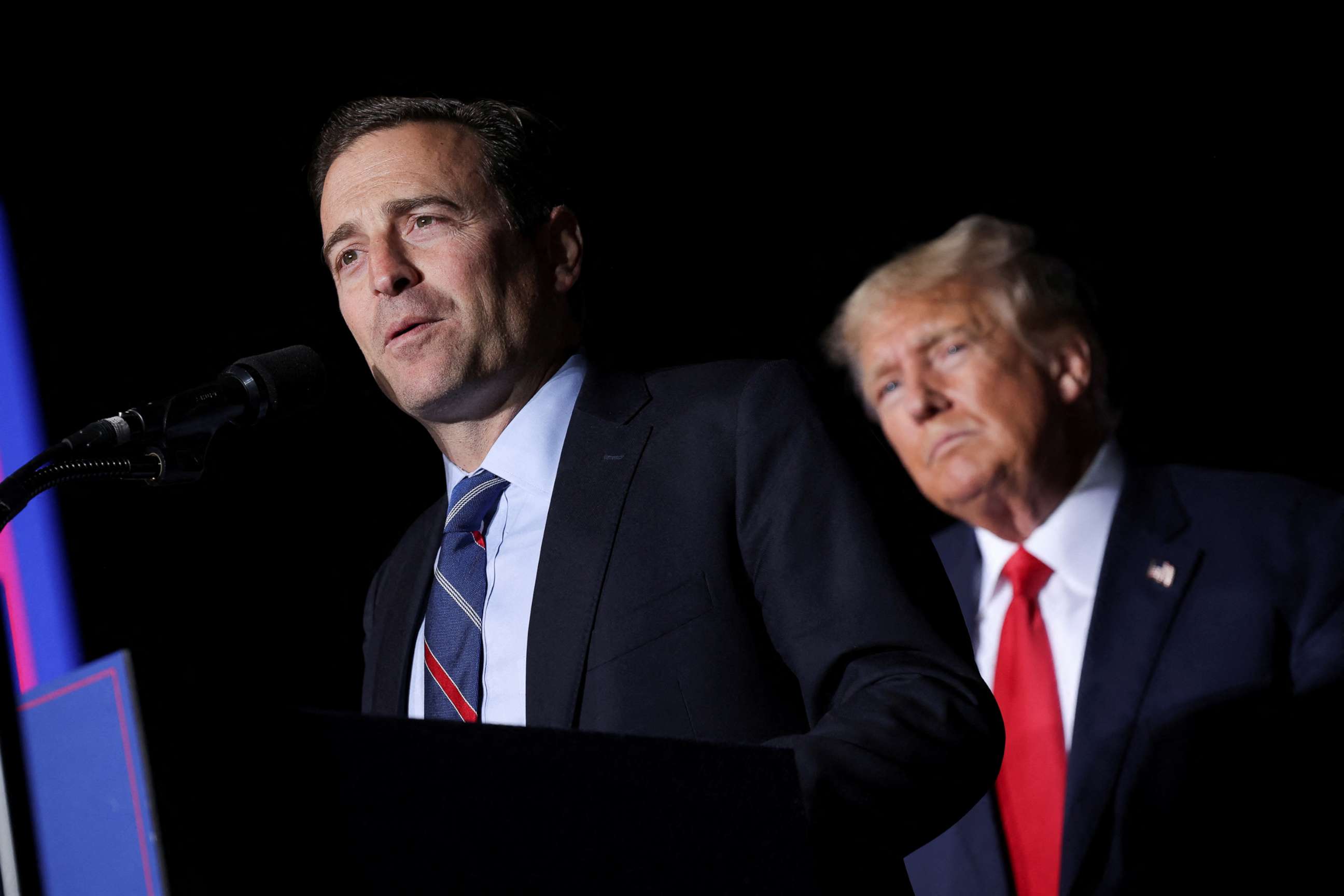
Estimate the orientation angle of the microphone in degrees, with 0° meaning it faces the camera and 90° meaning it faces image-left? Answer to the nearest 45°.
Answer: approximately 270°

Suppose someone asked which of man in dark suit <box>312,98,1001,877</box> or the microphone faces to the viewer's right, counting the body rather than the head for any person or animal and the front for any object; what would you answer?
the microphone

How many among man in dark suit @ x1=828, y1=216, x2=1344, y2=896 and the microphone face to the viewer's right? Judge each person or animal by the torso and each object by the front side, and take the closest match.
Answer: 1

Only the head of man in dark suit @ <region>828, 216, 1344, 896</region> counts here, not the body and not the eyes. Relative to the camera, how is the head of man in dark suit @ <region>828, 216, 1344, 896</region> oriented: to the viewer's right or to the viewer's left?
to the viewer's left

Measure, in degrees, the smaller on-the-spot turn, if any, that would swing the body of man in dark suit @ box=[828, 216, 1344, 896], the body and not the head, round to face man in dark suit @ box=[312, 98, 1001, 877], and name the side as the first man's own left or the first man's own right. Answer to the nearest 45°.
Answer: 0° — they already face them

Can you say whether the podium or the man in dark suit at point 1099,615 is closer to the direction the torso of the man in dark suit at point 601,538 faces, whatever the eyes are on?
the podium

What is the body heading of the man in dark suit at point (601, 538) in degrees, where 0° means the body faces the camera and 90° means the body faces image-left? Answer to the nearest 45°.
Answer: approximately 45°
